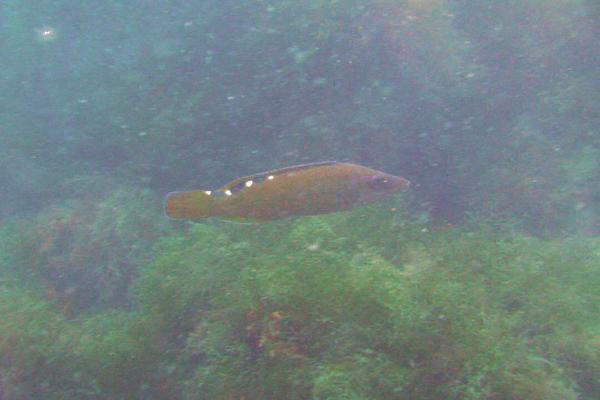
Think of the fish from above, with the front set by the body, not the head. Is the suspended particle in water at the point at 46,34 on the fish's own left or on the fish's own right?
on the fish's own left

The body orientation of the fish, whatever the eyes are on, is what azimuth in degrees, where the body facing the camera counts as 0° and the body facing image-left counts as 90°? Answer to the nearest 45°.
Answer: approximately 270°
